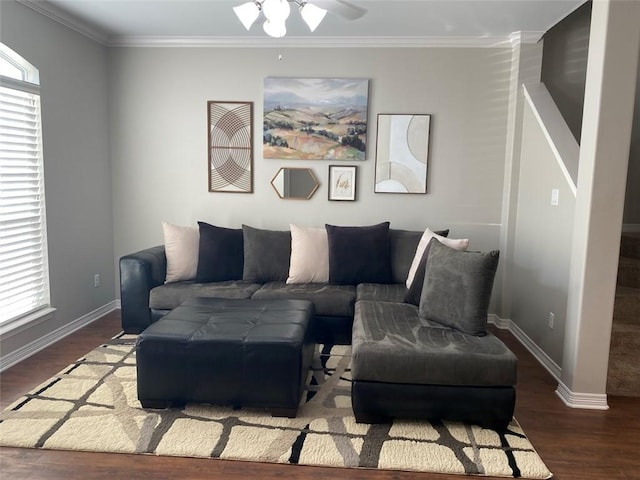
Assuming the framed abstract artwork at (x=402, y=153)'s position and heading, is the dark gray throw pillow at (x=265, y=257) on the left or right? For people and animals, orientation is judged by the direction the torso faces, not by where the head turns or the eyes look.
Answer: on its right

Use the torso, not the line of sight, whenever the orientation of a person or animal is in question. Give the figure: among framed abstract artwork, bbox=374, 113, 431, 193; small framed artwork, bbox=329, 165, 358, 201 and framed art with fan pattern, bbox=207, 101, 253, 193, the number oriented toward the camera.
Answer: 3

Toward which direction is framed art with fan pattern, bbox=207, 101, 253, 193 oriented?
toward the camera

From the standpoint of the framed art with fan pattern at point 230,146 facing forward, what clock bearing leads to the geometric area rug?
The geometric area rug is roughly at 12 o'clock from the framed art with fan pattern.

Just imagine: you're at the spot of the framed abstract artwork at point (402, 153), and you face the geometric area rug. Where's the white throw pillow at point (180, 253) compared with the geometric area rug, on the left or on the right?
right

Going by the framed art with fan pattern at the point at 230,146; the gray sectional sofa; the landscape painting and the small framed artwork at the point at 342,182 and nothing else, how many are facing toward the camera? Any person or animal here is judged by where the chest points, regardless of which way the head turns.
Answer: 4

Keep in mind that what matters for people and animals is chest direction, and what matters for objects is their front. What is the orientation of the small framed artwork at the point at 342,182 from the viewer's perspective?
toward the camera

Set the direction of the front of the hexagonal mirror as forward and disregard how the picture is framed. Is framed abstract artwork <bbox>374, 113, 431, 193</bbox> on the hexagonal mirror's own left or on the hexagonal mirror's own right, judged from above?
on the hexagonal mirror's own left

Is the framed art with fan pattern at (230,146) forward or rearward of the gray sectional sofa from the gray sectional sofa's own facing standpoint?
rearward

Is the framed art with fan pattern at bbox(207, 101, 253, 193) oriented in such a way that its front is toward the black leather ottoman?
yes

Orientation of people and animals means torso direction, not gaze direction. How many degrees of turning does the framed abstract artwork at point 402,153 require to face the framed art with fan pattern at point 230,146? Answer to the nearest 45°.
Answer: approximately 90° to its right

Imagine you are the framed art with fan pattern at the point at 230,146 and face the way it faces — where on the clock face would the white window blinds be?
The white window blinds is roughly at 2 o'clock from the framed art with fan pattern.

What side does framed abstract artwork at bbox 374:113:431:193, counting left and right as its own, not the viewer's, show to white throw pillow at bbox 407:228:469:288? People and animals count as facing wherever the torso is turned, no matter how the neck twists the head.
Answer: front
